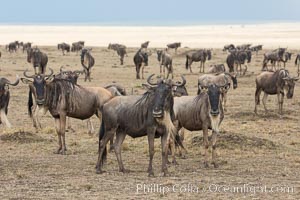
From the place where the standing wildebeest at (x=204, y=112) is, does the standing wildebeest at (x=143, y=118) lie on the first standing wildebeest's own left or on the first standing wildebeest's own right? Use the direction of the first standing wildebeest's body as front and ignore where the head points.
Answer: on the first standing wildebeest's own right

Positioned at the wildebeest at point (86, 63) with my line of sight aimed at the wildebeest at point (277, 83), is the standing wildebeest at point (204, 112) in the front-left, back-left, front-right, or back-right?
front-right

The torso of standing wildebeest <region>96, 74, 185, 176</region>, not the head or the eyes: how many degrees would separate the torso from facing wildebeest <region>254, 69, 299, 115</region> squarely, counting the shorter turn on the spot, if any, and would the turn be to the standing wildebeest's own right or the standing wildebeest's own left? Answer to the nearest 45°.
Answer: approximately 90° to the standing wildebeest's own left

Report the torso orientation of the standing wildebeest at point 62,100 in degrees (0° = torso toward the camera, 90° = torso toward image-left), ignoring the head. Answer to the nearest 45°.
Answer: approximately 45°

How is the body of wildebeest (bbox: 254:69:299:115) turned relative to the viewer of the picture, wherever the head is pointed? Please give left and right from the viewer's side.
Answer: facing the viewer and to the right of the viewer

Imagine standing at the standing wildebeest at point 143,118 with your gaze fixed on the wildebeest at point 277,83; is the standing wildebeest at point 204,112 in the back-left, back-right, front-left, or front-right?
front-right

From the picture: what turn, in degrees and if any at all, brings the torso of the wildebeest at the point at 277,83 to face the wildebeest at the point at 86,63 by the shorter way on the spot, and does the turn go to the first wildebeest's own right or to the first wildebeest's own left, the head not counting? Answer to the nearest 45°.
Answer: approximately 180°

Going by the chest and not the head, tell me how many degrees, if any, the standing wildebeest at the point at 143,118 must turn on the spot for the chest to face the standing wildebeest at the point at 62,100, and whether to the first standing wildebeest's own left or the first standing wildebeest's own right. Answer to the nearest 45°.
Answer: approximately 180°

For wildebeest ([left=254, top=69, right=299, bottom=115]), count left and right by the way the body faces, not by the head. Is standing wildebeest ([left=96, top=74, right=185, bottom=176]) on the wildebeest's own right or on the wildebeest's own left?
on the wildebeest's own right

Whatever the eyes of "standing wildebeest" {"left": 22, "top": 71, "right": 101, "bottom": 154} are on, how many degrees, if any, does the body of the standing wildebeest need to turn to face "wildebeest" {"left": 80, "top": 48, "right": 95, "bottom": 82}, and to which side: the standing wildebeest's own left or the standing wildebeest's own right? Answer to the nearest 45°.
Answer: approximately 135° to the standing wildebeest's own right
